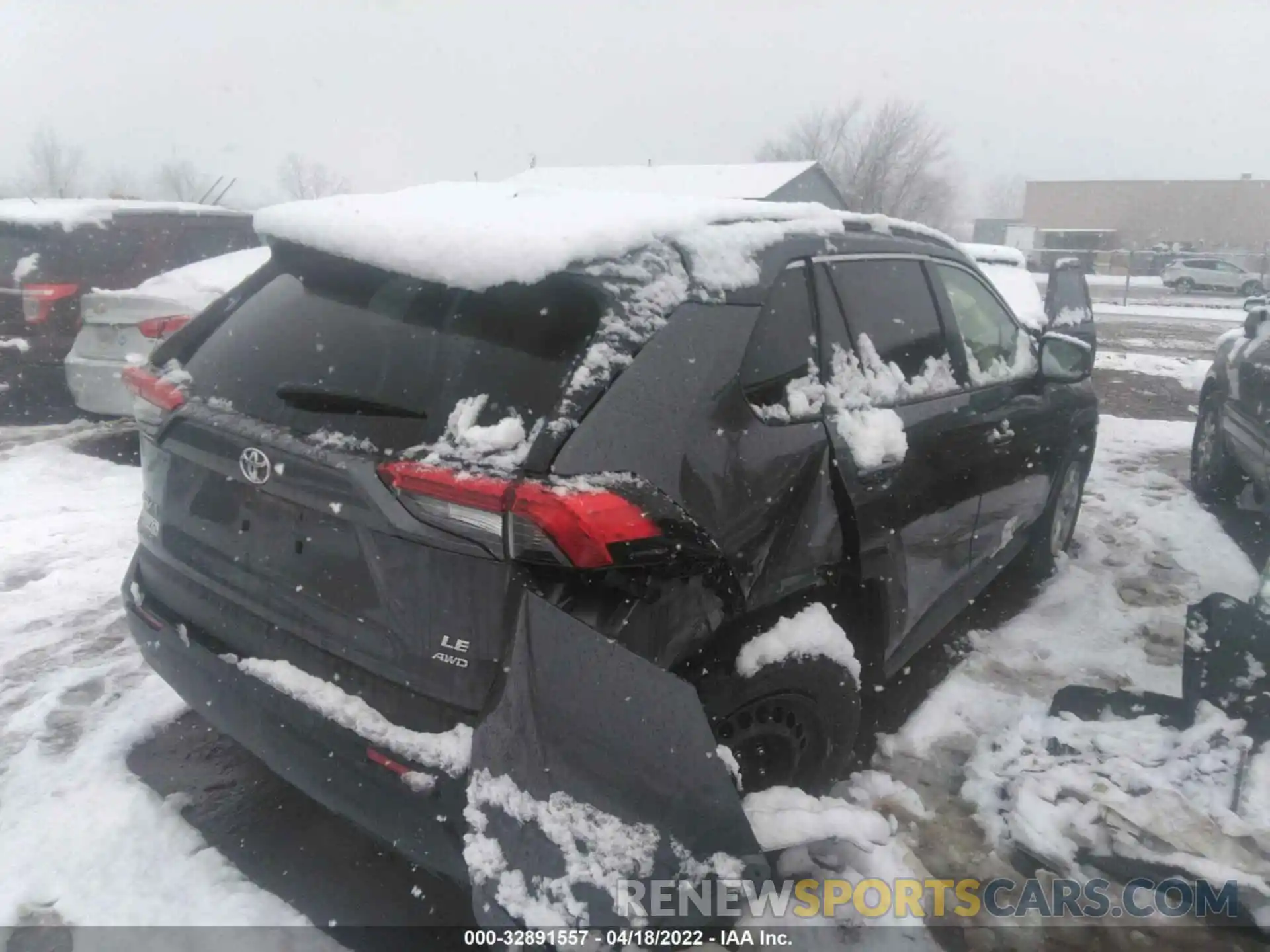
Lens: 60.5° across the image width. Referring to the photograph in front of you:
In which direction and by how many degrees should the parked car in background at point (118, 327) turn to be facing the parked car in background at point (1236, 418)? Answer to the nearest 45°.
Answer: approximately 90° to its right

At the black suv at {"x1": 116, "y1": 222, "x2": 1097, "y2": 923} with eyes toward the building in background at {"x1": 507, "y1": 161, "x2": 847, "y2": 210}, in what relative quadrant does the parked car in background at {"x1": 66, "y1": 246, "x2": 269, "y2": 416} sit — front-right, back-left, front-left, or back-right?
front-left

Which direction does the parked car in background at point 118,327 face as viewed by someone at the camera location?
facing away from the viewer and to the right of the viewer

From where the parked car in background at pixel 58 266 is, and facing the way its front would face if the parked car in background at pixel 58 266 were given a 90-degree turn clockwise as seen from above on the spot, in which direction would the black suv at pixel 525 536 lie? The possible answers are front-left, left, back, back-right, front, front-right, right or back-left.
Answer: front-right

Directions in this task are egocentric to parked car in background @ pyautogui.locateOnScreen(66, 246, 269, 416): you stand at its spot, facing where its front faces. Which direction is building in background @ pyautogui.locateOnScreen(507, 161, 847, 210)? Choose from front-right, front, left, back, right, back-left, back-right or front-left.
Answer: front

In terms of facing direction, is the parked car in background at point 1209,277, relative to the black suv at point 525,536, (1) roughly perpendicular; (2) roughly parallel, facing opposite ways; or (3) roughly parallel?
roughly perpendicular

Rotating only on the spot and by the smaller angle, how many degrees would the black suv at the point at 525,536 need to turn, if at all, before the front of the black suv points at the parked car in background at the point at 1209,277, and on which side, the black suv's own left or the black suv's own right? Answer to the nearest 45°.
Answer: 0° — it already faces it

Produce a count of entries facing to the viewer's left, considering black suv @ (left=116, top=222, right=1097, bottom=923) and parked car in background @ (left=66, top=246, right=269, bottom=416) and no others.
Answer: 0

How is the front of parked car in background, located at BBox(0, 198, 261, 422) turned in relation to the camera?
facing away from the viewer and to the right of the viewer

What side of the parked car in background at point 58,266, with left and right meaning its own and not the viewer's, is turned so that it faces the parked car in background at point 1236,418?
right

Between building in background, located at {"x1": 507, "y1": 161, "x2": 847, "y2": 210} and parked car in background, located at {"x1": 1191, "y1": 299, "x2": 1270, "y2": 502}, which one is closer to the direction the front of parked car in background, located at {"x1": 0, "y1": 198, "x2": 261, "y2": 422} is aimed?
the building in background

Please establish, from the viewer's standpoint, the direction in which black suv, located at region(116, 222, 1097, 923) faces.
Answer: facing away from the viewer and to the right of the viewer

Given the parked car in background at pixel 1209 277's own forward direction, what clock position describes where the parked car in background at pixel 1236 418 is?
the parked car in background at pixel 1236 418 is roughly at 3 o'clock from the parked car in background at pixel 1209 277.

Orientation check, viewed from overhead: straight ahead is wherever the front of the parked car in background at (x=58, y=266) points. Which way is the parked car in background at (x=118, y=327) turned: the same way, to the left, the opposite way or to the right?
the same way

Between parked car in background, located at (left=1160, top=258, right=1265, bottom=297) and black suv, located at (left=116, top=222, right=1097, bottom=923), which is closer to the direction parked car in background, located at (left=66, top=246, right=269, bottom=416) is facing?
the parked car in background
